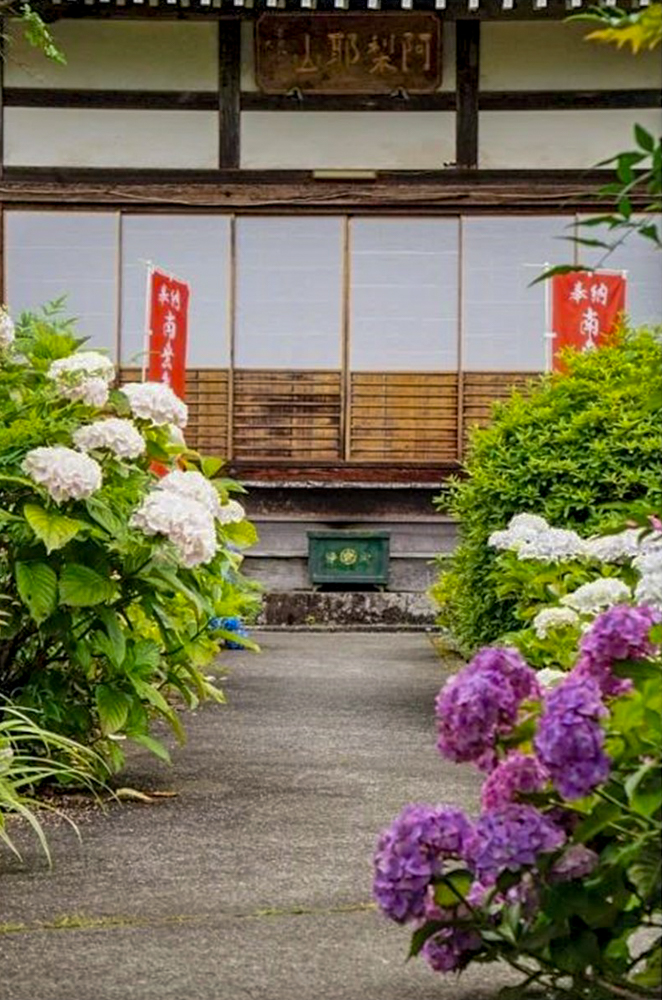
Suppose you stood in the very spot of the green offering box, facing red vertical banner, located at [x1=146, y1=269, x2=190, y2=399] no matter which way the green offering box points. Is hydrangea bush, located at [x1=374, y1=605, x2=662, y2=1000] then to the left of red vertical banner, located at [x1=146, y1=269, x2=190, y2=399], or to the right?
left

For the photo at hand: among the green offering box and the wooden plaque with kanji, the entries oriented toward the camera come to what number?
2

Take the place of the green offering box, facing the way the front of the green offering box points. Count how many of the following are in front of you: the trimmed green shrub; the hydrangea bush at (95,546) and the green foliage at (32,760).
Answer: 3

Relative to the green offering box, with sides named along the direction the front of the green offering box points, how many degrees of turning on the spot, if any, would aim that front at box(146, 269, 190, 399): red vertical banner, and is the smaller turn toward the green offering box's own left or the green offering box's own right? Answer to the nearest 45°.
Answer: approximately 45° to the green offering box's own right

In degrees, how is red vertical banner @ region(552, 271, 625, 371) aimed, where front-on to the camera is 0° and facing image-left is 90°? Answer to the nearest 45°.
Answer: approximately 0°

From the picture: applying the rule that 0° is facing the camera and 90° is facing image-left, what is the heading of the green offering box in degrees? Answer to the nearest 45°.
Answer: approximately 0°

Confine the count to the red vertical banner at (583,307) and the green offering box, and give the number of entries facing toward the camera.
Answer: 2

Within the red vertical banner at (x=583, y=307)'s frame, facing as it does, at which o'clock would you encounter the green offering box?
The green offering box is roughly at 4 o'clock from the red vertical banner.
